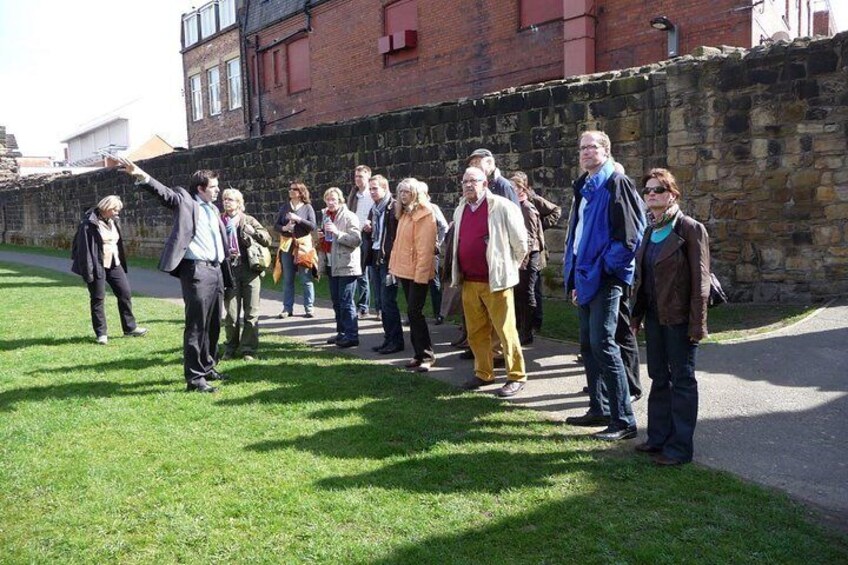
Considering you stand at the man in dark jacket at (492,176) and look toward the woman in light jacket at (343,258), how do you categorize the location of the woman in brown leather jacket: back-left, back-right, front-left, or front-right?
back-left

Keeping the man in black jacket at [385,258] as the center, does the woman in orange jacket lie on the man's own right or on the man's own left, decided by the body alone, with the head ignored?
on the man's own left

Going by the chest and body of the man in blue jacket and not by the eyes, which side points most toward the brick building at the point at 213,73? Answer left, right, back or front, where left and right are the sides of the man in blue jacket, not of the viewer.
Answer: right

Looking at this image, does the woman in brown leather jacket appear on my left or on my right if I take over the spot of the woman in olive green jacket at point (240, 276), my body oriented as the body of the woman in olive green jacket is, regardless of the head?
on my left

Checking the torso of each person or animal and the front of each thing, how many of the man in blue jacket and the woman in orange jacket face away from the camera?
0

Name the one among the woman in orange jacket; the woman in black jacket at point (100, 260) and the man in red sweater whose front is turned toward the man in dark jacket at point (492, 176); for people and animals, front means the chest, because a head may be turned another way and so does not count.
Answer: the woman in black jacket

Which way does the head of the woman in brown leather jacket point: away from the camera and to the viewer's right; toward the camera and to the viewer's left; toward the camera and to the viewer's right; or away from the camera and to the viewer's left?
toward the camera and to the viewer's left

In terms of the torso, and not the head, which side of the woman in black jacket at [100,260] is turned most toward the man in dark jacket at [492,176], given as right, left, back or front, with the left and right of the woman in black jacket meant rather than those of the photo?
front

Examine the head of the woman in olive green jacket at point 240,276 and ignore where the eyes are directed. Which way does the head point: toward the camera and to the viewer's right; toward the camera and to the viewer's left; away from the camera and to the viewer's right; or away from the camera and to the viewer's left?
toward the camera and to the viewer's left

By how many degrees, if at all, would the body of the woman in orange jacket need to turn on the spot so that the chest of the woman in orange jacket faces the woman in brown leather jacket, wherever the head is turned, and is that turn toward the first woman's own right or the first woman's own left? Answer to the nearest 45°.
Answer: approximately 90° to the first woman's own left

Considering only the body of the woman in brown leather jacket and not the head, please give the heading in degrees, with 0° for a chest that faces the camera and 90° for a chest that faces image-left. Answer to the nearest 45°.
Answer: approximately 45°

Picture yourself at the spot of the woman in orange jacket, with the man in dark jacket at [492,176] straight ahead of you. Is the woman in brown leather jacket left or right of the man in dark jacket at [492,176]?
right

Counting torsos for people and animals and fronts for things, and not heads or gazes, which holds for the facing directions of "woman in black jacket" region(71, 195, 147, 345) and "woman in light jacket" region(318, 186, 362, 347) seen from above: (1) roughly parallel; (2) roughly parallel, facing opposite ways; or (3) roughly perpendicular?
roughly perpendicular
